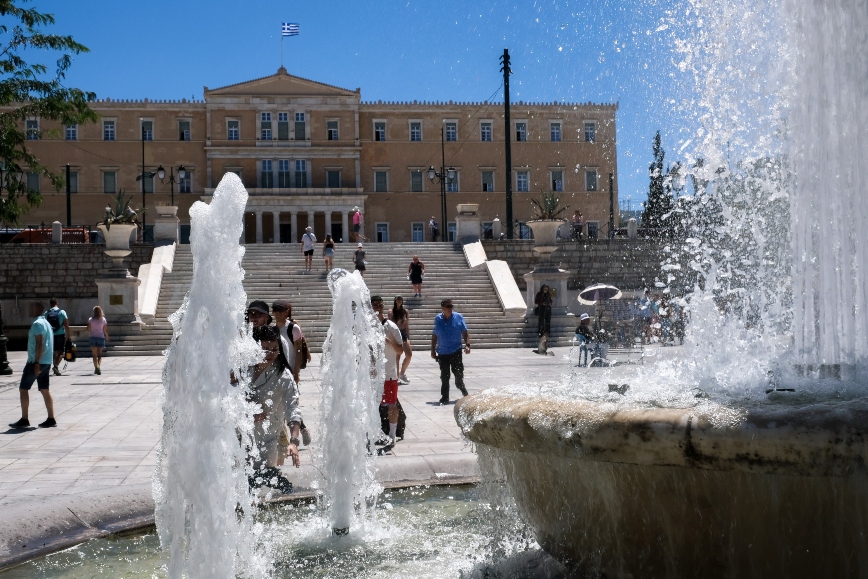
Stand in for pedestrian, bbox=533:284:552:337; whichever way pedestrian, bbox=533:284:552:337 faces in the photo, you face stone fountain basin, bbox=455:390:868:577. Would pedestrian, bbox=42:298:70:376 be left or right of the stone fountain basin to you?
right

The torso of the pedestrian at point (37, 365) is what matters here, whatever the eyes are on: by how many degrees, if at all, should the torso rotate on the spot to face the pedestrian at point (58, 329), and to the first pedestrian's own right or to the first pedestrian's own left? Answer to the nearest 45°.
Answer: approximately 90° to the first pedestrian's own right

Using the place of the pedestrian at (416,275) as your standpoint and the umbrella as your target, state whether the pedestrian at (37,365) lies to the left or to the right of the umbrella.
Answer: right

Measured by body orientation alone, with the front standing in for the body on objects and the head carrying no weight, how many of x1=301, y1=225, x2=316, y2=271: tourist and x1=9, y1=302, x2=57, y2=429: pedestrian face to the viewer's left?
1

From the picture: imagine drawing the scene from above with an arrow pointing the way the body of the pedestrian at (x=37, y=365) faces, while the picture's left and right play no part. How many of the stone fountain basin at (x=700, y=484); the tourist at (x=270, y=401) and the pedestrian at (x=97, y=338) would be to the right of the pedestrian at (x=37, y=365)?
1

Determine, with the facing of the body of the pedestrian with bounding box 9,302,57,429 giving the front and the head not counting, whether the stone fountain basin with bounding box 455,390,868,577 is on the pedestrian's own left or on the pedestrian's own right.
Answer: on the pedestrian's own left

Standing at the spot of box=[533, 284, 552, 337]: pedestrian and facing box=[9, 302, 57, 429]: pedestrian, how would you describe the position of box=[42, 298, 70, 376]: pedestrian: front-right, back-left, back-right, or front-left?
front-right
